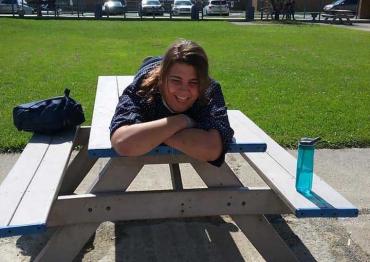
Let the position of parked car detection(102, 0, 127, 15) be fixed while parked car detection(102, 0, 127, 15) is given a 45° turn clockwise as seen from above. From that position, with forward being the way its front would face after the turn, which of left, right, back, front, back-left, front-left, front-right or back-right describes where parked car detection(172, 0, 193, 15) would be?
back

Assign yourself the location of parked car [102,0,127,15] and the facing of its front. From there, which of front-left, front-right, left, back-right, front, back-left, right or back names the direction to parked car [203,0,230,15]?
back-left

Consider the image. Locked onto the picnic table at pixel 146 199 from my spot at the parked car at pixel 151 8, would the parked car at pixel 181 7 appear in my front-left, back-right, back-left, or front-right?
back-left

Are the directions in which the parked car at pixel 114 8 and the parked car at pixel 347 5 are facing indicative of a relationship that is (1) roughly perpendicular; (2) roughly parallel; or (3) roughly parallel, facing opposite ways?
roughly perpendicular

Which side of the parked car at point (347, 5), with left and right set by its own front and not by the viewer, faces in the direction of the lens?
left

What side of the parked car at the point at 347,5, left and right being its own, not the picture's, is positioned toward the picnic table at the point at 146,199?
left

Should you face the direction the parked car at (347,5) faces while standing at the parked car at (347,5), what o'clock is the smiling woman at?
The smiling woman is roughly at 9 o'clock from the parked car.

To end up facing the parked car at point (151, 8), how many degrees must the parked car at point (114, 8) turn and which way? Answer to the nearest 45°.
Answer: approximately 90° to its left

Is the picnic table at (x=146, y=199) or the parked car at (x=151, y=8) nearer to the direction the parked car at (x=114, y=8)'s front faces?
the picnic table

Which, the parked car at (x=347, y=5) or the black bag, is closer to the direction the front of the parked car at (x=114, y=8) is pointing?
the black bag

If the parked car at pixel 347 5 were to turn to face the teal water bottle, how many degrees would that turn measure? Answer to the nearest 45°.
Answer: approximately 90° to its left

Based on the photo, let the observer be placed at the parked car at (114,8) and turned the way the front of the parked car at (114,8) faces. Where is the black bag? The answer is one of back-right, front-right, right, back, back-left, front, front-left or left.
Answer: front-left

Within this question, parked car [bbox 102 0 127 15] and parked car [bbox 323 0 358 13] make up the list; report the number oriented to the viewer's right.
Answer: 0

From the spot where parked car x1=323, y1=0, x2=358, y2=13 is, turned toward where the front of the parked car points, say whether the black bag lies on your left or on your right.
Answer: on your left
